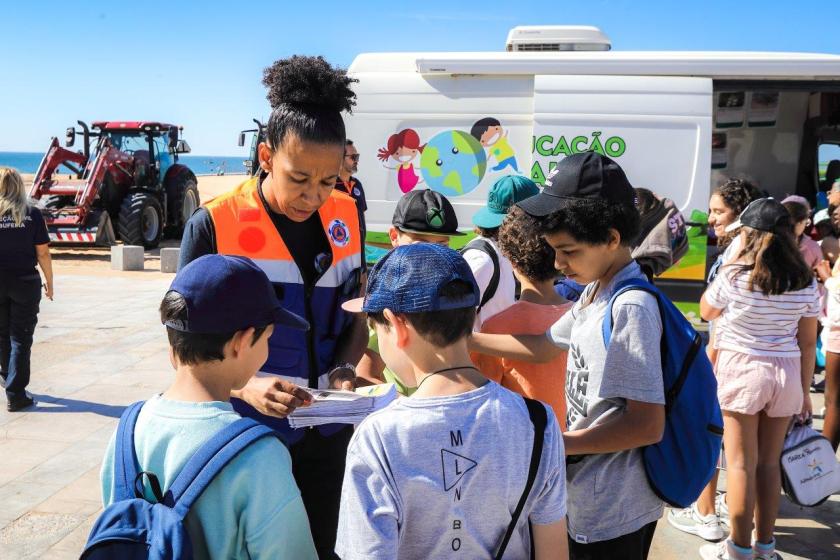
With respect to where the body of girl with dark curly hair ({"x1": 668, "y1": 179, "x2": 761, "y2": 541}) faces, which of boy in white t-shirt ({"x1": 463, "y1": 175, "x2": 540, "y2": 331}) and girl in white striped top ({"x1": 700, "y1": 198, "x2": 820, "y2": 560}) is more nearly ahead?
the boy in white t-shirt

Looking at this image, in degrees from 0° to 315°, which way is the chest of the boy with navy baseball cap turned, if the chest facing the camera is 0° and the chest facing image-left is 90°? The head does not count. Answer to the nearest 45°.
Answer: approximately 225°

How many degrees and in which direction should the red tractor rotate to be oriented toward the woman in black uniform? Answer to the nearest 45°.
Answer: approximately 45° to its left

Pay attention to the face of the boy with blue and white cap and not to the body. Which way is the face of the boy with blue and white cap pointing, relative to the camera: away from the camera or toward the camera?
away from the camera

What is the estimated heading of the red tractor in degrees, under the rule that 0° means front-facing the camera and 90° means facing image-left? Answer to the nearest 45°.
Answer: approximately 45°

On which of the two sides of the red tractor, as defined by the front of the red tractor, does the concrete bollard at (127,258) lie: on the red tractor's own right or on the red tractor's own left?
on the red tractor's own left

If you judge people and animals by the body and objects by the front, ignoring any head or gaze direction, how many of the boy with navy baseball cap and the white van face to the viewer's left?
0

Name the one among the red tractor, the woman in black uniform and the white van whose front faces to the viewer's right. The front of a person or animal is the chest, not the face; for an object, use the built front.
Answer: the white van

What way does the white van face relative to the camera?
to the viewer's right

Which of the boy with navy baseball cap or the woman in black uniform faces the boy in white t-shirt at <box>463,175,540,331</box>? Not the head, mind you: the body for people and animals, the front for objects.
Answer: the boy with navy baseball cap

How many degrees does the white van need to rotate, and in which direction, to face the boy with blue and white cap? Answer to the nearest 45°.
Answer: approximately 90° to its right
